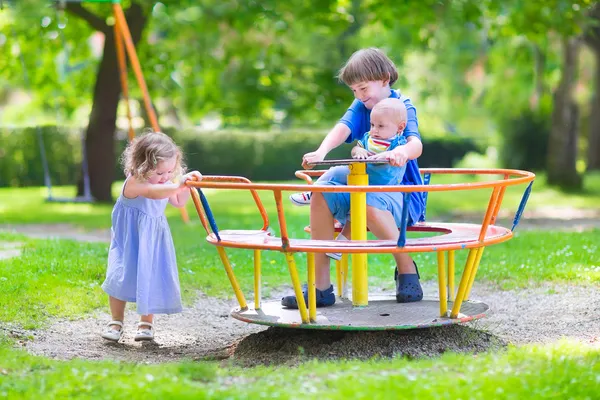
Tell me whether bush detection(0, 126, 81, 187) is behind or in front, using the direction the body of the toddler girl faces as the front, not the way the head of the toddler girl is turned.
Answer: behind

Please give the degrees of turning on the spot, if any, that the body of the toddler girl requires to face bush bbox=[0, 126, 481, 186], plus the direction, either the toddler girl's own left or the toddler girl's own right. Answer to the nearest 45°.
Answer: approximately 135° to the toddler girl's own left

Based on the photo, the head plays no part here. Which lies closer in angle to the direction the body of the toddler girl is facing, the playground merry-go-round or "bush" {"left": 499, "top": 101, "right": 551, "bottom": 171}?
the playground merry-go-round

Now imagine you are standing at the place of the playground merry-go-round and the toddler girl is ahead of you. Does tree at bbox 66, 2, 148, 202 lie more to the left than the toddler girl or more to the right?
right

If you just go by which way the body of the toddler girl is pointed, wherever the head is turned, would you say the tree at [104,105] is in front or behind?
behind

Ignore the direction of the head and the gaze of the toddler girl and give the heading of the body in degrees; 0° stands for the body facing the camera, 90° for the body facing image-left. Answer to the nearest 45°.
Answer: approximately 315°

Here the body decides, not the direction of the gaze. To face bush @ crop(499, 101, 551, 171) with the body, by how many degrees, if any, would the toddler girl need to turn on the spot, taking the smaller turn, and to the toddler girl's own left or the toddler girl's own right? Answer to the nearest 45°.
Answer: approximately 90° to the toddler girl's own left

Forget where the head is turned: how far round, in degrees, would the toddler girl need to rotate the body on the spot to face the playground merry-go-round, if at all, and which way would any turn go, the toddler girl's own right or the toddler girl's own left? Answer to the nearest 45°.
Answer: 0° — they already face it
